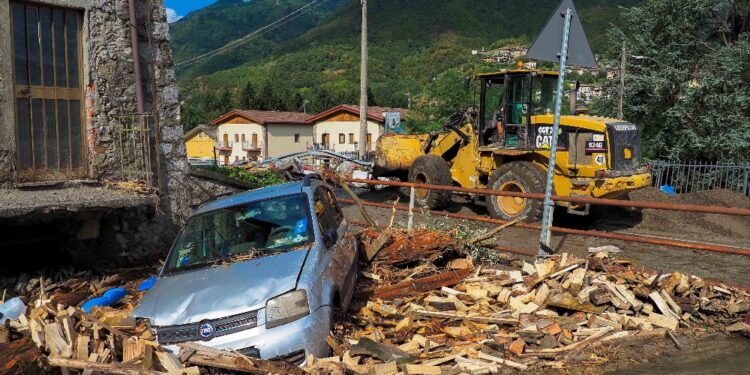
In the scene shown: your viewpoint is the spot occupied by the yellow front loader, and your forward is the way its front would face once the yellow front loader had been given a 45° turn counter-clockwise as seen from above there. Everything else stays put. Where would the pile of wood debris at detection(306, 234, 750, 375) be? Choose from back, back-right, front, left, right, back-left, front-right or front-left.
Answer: left

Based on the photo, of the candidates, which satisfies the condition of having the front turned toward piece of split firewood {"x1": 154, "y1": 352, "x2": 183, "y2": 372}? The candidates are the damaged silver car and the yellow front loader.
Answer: the damaged silver car

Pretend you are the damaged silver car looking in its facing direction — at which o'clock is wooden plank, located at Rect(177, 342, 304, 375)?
The wooden plank is roughly at 11 o'clock from the damaged silver car.

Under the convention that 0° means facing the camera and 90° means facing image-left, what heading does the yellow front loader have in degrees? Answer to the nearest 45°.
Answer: approximately 135°

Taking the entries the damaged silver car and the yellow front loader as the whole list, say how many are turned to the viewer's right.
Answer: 0

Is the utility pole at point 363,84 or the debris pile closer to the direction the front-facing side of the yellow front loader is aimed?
the utility pole

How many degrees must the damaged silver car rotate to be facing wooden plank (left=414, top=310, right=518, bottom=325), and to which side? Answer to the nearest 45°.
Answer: approximately 135° to its left

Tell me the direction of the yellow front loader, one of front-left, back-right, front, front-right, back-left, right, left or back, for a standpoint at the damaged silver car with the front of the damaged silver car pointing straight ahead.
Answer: back

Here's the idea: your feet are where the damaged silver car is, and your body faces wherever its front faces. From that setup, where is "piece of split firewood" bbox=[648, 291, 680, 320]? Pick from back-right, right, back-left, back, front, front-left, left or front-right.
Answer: back-left

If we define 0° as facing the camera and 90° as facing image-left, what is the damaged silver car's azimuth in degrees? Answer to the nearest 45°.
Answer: approximately 45°

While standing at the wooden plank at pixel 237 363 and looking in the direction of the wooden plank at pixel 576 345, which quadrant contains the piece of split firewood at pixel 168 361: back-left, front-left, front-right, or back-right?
back-left

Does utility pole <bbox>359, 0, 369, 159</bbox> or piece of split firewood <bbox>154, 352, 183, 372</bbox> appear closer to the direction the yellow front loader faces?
the utility pole
